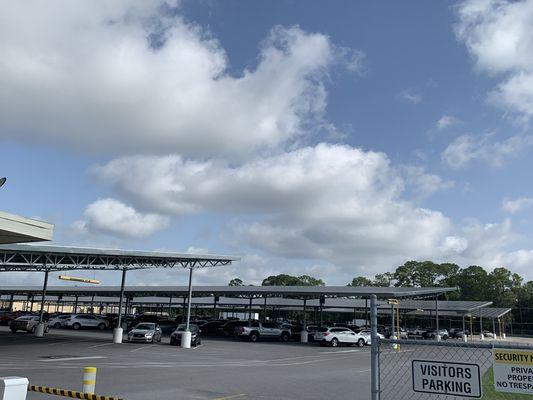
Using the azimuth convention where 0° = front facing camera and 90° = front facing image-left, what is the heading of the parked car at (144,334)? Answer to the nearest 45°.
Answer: approximately 45°

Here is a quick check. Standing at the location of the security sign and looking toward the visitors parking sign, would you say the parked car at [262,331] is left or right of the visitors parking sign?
right

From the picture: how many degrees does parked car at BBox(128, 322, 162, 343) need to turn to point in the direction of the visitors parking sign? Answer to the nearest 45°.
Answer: approximately 45° to its left

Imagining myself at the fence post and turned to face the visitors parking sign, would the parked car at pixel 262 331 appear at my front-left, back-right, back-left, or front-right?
back-left

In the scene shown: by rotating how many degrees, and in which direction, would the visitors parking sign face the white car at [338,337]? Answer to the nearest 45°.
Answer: approximately 180°

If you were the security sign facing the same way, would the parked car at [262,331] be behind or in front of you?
behind

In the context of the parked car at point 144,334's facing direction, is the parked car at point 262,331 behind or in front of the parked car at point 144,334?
behind

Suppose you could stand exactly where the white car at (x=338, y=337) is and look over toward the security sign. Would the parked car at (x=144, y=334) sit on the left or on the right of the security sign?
right

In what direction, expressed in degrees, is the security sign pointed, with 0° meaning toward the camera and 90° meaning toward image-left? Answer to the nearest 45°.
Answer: approximately 0°

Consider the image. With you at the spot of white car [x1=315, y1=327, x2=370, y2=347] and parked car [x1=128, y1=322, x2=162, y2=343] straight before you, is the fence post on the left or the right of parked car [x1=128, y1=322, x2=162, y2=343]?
left

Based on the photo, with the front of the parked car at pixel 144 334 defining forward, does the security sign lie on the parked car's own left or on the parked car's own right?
on the parked car's own left

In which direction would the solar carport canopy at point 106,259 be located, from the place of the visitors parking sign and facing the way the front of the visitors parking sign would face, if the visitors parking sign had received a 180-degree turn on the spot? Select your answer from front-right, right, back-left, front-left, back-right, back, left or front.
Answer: front-left

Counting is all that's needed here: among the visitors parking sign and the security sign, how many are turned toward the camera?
2
